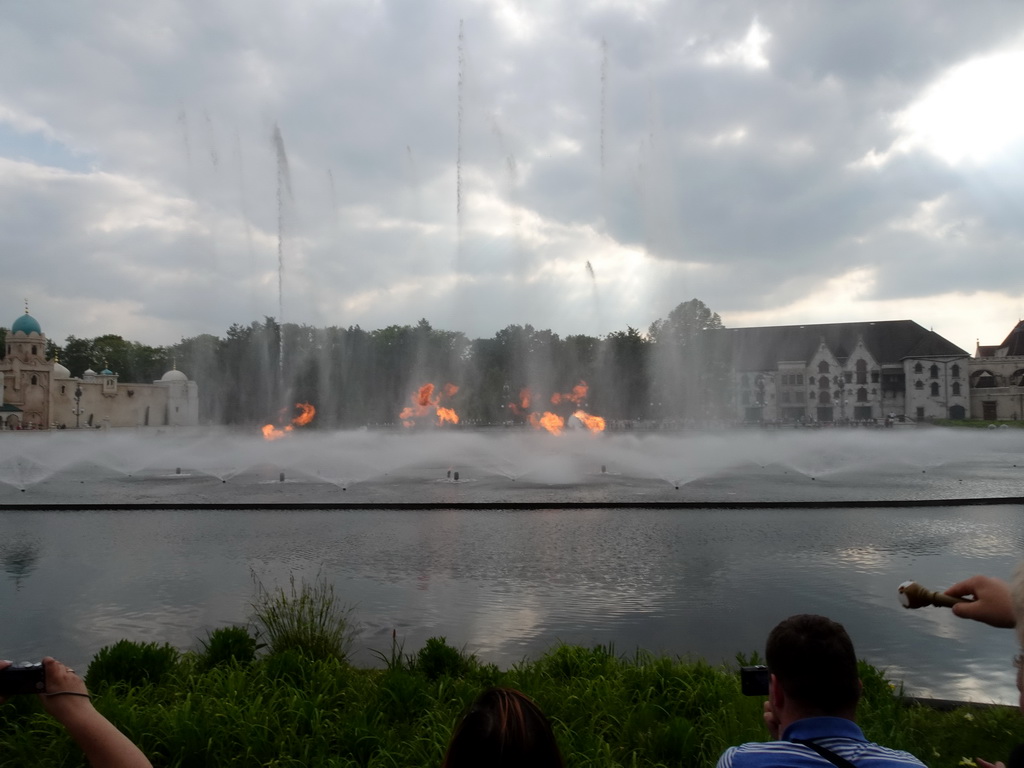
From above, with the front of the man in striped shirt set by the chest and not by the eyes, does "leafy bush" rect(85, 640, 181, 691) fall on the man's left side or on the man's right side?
on the man's left side

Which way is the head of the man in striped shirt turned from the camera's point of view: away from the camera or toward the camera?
away from the camera

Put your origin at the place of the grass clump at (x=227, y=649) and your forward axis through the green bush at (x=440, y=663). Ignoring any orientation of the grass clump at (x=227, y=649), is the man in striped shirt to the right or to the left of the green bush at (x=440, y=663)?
right

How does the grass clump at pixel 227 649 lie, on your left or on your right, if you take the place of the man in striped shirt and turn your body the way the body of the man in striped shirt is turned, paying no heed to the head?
on your left

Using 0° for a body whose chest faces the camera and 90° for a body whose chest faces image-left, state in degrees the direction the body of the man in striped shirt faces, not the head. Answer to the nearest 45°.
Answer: approximately 180°
